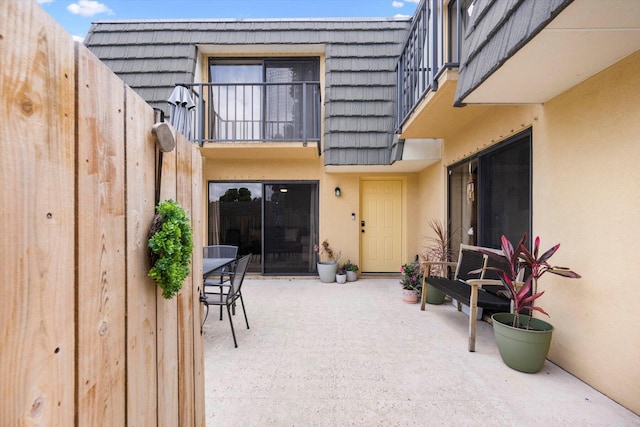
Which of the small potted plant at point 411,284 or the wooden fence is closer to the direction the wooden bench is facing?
the wooden fence

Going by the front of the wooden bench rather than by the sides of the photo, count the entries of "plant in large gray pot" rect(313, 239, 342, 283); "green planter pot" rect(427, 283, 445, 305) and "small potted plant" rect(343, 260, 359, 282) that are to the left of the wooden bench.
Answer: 0

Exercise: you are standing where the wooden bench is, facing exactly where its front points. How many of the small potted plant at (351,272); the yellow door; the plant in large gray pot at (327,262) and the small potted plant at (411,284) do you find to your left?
0

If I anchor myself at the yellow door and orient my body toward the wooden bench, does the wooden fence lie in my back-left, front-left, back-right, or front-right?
front-right

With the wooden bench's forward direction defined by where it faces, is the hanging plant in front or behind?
in front

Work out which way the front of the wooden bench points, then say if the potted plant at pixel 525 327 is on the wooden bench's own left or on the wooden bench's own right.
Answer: on the wooden bench's own left

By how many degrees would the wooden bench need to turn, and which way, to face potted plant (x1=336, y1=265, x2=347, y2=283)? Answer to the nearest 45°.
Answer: approximately 90° to its right

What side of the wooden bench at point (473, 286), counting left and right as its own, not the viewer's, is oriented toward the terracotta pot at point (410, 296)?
right

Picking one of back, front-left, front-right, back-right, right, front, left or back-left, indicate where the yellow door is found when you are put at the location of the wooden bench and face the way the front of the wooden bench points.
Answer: right

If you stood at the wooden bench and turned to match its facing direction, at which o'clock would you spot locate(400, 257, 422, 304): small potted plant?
The small potted plant is roughly at 3 o'clock from the wooden bench.

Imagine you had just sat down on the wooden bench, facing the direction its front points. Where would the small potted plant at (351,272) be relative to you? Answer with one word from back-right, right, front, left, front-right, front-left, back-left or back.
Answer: right

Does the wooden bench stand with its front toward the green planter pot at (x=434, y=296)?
no

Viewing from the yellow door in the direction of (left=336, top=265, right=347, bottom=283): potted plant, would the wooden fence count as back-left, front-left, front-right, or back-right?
front-left

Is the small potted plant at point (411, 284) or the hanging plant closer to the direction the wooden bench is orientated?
the hanging plant

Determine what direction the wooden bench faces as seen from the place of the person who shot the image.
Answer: facing the viewer and to the left of the viewer

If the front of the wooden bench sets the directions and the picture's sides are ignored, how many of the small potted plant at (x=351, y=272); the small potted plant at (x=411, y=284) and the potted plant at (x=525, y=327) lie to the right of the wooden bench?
2

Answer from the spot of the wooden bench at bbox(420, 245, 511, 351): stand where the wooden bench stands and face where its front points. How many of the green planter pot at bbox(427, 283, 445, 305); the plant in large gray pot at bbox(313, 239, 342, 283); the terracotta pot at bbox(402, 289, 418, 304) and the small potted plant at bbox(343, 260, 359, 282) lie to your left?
0
